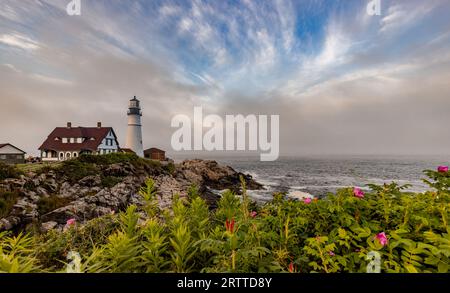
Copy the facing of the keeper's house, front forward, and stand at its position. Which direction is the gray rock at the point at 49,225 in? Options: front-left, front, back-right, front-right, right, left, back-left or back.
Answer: front-left

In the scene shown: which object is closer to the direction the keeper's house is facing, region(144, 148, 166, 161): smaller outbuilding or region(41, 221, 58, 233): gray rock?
the gray rock

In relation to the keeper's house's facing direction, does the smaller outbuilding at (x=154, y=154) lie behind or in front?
behind

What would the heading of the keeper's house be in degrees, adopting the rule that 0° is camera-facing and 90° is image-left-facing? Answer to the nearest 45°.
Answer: approximately 45°
